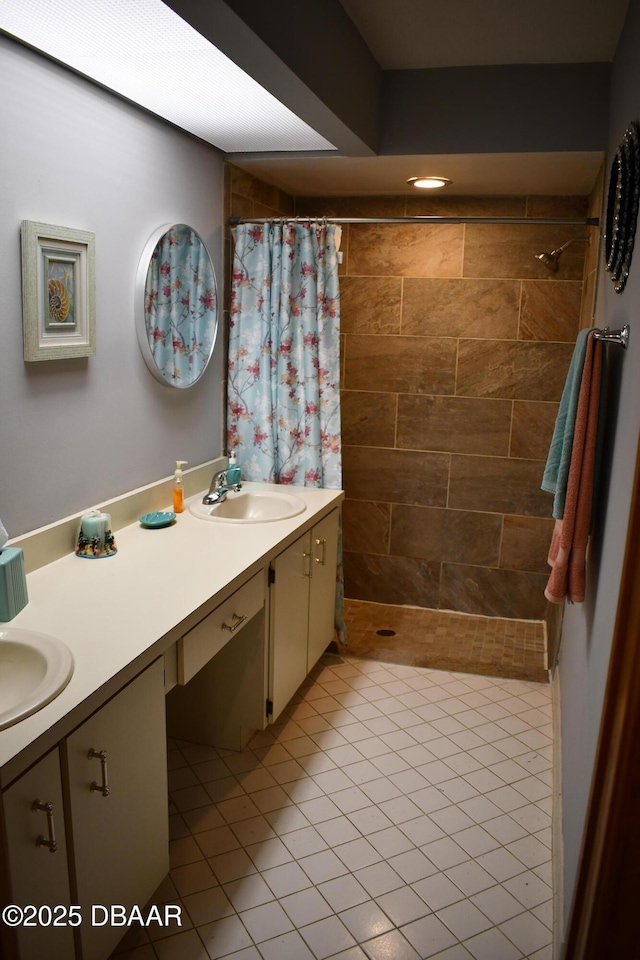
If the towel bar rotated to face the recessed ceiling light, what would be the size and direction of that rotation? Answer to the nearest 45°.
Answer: approximately 45° to its right

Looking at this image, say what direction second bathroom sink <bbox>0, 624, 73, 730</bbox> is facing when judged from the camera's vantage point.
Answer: facing the viewer and to the right of the viewer

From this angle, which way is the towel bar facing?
to the viewer's left

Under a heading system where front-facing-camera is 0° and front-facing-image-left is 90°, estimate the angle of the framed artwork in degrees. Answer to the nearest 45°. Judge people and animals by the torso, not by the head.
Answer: approximately 315°

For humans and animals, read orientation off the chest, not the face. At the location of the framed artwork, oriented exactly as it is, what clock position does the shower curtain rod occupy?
The shower curtain rod is roughly at 10 o'clock from the framed artwork.

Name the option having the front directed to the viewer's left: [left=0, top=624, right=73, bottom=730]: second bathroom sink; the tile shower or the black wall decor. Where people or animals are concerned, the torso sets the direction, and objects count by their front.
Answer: the black wall decor

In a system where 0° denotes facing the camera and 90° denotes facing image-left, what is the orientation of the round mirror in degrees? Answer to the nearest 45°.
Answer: approximately 315°

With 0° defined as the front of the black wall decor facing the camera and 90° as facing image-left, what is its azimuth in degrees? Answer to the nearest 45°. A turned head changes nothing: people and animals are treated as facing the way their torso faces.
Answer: approximately 90°

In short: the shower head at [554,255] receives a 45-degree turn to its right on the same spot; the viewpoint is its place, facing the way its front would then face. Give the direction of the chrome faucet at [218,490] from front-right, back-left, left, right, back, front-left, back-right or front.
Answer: left

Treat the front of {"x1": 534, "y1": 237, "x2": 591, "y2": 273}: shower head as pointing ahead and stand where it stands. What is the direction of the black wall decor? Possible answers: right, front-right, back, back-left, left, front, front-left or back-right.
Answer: left

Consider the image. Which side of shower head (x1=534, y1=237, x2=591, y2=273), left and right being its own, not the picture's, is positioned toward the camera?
left

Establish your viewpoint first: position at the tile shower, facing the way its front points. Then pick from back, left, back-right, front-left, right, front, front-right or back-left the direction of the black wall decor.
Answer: front

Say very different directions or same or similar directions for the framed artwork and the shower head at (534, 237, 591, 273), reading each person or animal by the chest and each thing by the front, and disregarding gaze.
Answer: very different directions

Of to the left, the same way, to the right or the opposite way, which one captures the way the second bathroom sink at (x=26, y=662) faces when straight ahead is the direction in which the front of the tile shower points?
to the left
